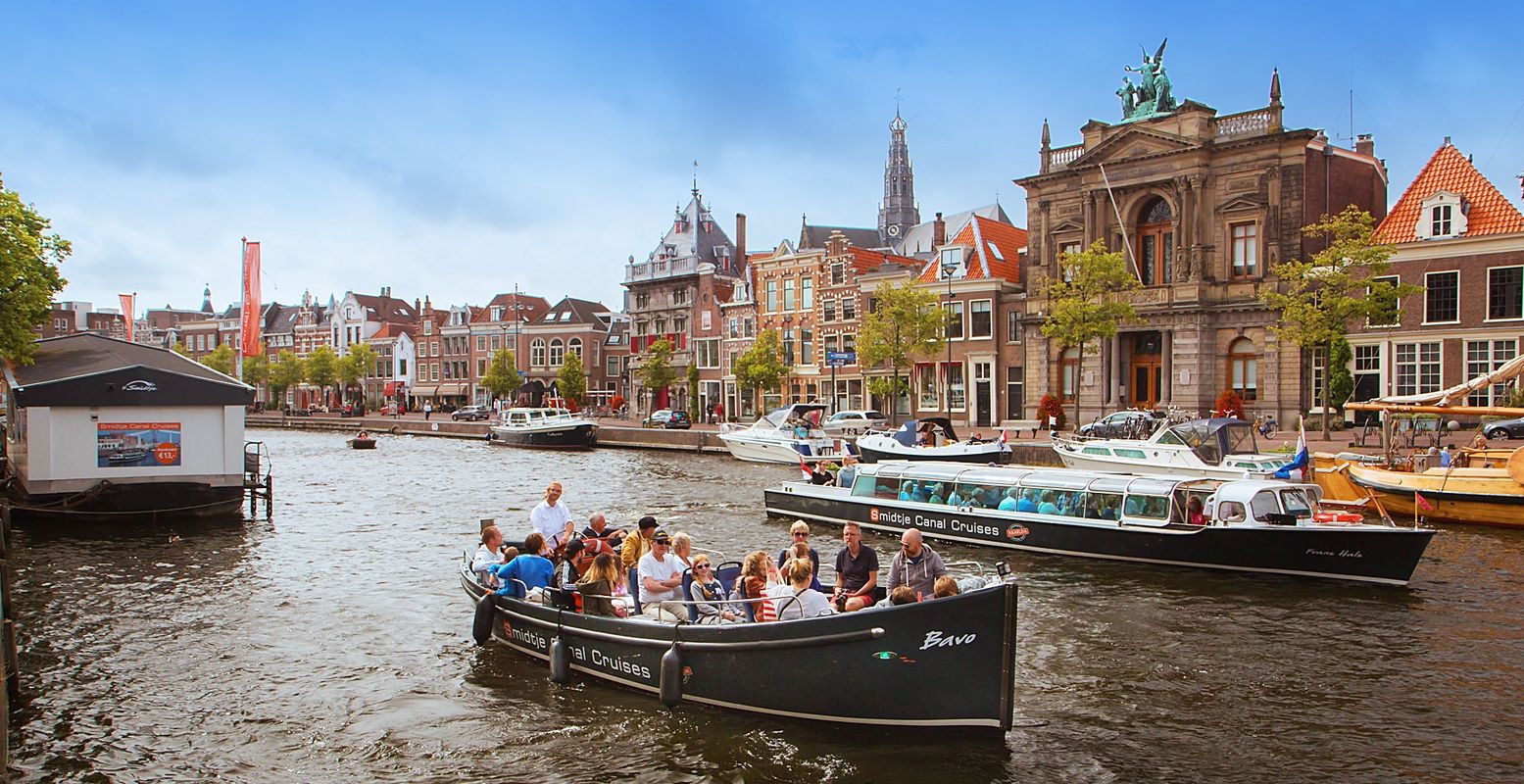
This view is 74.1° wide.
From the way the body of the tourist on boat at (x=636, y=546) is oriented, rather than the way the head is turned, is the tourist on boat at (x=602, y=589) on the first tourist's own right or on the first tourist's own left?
on the first tourist's own right

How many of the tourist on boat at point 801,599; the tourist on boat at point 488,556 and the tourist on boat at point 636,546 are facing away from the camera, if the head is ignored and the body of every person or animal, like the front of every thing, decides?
1

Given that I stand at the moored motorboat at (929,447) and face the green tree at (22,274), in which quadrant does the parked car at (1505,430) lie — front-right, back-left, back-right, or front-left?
back-left

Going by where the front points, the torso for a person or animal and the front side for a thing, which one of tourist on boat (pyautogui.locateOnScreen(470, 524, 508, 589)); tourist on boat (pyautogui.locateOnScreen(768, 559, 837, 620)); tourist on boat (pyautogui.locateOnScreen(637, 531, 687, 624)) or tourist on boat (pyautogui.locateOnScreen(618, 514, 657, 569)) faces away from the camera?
tourist on boat (pyautogui.locateOnScreen(768, 559, 837, 620))

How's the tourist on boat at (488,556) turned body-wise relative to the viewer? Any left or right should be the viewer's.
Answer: facing to the right of the viewer

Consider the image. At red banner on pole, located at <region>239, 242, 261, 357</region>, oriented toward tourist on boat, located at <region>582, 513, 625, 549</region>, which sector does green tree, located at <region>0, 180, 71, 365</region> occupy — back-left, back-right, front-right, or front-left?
front-right

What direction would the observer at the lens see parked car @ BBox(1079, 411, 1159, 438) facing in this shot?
facing to the left of the viewer

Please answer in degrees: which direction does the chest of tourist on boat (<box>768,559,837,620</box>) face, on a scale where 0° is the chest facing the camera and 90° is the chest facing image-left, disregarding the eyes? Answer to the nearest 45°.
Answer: approximately 180°

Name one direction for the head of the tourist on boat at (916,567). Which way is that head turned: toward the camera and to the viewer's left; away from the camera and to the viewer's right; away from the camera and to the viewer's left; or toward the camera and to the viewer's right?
toward the camera and to the viewer's left

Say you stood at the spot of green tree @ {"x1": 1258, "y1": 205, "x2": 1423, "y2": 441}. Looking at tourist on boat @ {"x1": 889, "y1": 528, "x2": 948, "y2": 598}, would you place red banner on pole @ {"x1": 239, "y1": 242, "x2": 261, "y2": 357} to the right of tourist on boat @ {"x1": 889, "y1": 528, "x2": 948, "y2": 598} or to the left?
right

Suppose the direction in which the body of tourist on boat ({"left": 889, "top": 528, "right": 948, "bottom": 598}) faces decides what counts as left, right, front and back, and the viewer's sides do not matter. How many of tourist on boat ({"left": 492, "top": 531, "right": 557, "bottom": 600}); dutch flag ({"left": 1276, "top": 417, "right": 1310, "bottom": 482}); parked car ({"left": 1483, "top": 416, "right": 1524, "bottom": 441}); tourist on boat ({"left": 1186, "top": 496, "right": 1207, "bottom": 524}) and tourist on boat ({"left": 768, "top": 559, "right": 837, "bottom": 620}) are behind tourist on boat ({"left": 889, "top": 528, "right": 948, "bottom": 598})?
3

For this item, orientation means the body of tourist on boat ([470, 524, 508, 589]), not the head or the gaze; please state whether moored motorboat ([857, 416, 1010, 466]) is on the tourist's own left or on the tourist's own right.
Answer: on the tourist's own left

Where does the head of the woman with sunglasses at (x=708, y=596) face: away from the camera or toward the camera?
toward the camera
